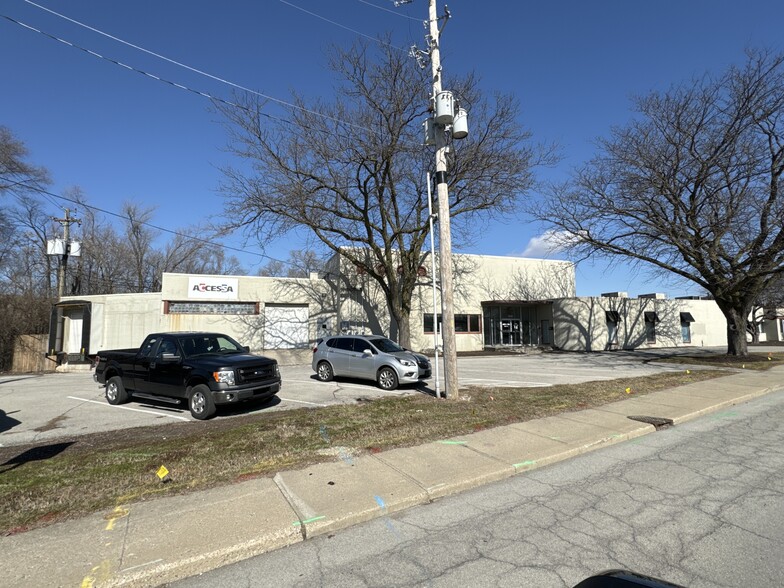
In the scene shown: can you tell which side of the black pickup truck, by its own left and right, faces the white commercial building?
left

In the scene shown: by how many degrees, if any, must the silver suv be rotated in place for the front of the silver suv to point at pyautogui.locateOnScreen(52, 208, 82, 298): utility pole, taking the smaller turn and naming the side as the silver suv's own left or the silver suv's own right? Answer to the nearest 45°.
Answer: approximately 180°

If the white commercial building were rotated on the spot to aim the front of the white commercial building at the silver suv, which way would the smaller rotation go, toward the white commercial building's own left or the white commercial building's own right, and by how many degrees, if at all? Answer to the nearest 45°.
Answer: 0° — it already faces it

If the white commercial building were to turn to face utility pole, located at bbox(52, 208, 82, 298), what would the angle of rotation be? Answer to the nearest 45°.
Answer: approximately 90° to its right

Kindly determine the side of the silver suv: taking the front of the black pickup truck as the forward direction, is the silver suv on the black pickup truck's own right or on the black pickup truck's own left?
on the black pickup truck's own left

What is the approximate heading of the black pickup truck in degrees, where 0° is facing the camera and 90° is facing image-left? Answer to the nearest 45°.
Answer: approximately 315°

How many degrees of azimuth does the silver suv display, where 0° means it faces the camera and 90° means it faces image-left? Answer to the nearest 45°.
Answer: approximately 315°

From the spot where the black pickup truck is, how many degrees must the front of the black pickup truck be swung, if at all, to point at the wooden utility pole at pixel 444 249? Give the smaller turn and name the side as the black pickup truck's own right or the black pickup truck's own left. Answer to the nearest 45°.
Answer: approximately 45° to the black pickup truck's own left
